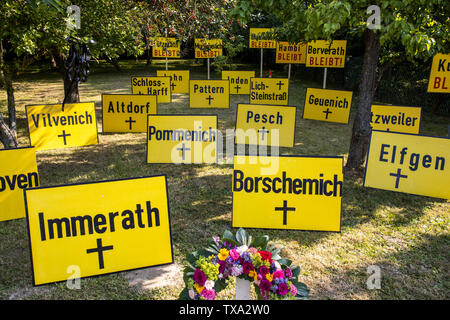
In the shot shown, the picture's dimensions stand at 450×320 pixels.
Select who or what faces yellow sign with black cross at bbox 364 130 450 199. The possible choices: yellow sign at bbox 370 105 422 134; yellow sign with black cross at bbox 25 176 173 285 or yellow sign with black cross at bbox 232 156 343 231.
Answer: the yellow sign

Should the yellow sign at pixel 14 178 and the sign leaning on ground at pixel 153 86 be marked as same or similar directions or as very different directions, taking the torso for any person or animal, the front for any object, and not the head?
same or similar directions

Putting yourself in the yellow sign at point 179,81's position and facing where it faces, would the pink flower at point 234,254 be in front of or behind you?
in front

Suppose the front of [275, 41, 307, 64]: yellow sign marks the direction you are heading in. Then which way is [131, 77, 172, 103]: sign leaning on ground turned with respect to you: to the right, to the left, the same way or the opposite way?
the same way

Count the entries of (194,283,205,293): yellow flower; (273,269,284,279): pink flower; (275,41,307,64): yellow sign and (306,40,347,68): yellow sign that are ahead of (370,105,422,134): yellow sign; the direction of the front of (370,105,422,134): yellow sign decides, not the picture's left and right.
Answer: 2

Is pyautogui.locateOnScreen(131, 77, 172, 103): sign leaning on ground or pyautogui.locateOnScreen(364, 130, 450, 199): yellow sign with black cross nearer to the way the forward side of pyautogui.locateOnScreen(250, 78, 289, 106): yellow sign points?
the yellow sign with black cross

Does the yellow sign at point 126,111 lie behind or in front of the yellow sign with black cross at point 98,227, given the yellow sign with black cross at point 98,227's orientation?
behind

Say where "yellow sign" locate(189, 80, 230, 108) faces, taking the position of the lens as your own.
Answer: facing the viewer

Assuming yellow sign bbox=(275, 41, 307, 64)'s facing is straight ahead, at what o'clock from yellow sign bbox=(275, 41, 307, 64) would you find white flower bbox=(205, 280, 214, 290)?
The white flower is roughly at 12 o'clock from the yellow sign.

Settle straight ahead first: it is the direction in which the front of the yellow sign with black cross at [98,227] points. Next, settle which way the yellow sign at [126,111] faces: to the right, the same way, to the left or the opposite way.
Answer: the same way

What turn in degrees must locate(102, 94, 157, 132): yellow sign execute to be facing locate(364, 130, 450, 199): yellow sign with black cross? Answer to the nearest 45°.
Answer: approximately 45° to its left

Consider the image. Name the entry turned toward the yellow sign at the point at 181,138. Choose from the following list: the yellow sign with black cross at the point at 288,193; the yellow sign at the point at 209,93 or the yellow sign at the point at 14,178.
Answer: the yellow sign at the point at 209,93

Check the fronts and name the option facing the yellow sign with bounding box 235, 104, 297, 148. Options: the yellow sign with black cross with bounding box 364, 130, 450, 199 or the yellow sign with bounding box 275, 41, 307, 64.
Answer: the yellow sign with bounding box 275, 41, 307, 64

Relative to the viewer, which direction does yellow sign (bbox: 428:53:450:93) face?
toward the camera

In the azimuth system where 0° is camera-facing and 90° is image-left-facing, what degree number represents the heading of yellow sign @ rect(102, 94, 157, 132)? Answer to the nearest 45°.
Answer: approximately 0°

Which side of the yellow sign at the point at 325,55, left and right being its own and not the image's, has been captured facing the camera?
front

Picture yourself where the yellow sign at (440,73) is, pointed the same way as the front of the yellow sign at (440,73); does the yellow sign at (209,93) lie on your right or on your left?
on your right

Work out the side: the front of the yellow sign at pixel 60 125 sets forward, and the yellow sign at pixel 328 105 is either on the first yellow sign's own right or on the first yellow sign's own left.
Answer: on the first yellow sign's own left

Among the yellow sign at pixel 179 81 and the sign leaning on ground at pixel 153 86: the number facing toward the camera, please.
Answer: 2

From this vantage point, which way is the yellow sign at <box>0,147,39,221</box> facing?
toward the camera

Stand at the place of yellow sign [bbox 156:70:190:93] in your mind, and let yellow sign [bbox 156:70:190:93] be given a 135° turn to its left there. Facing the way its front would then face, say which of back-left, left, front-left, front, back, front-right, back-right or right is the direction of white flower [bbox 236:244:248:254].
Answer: back-right
